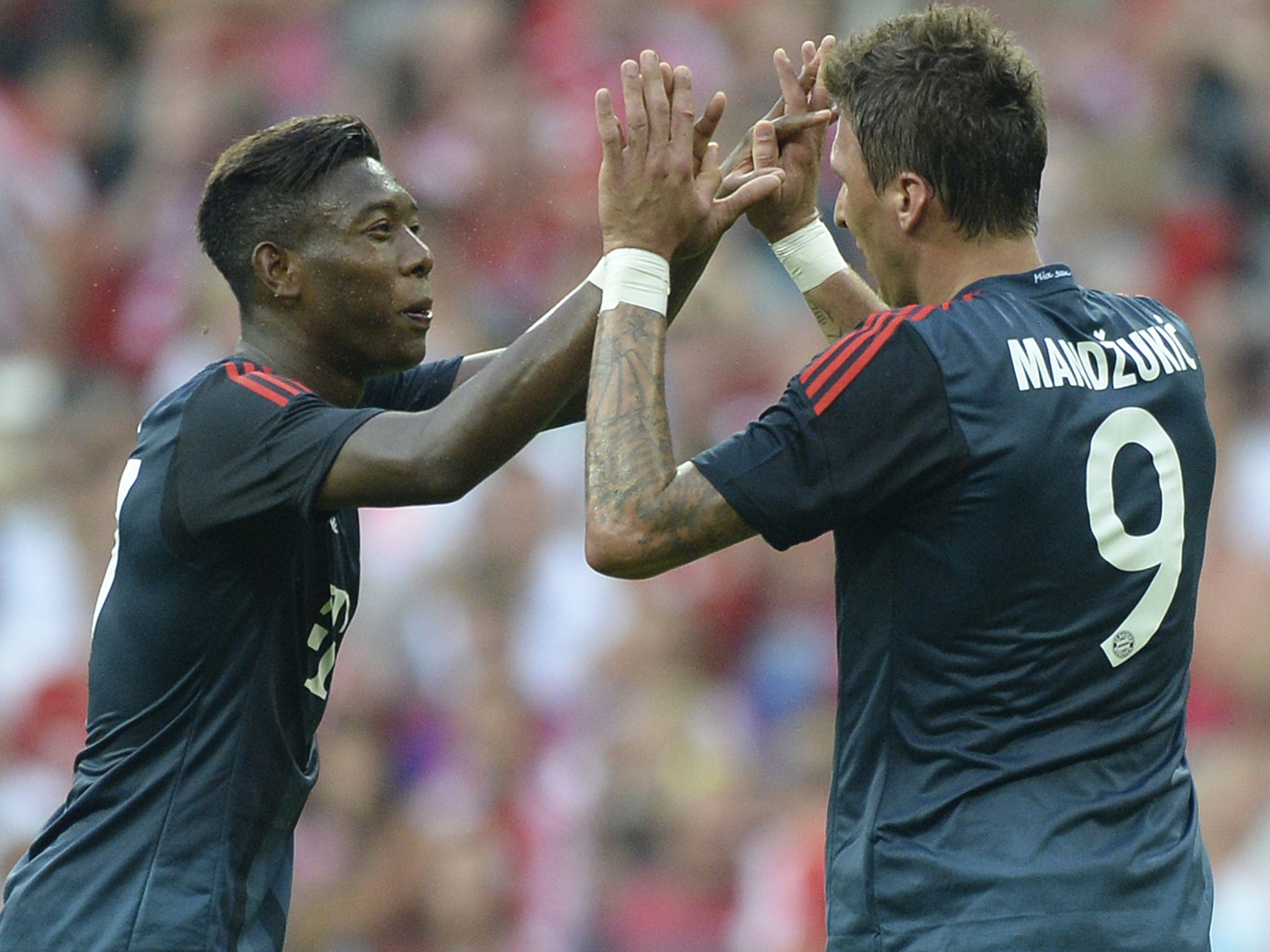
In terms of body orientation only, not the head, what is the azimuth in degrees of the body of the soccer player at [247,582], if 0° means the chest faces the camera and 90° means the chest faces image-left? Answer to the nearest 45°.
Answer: approximately 270°

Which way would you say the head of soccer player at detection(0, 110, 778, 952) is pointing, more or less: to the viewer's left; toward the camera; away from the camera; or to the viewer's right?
to the viewer's right

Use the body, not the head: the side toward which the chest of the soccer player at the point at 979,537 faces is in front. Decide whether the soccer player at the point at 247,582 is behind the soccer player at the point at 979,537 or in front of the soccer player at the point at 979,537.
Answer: in front

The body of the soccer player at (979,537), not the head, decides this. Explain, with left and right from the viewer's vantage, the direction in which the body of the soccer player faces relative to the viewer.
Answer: facing away from the viewer and to the left of the viewer

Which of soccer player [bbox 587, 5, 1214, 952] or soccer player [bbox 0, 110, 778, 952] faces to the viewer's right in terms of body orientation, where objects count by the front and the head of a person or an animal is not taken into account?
soccer player [bbox 0, 110, 778, 952]

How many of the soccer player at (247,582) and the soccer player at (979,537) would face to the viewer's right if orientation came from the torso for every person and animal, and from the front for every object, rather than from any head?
1
